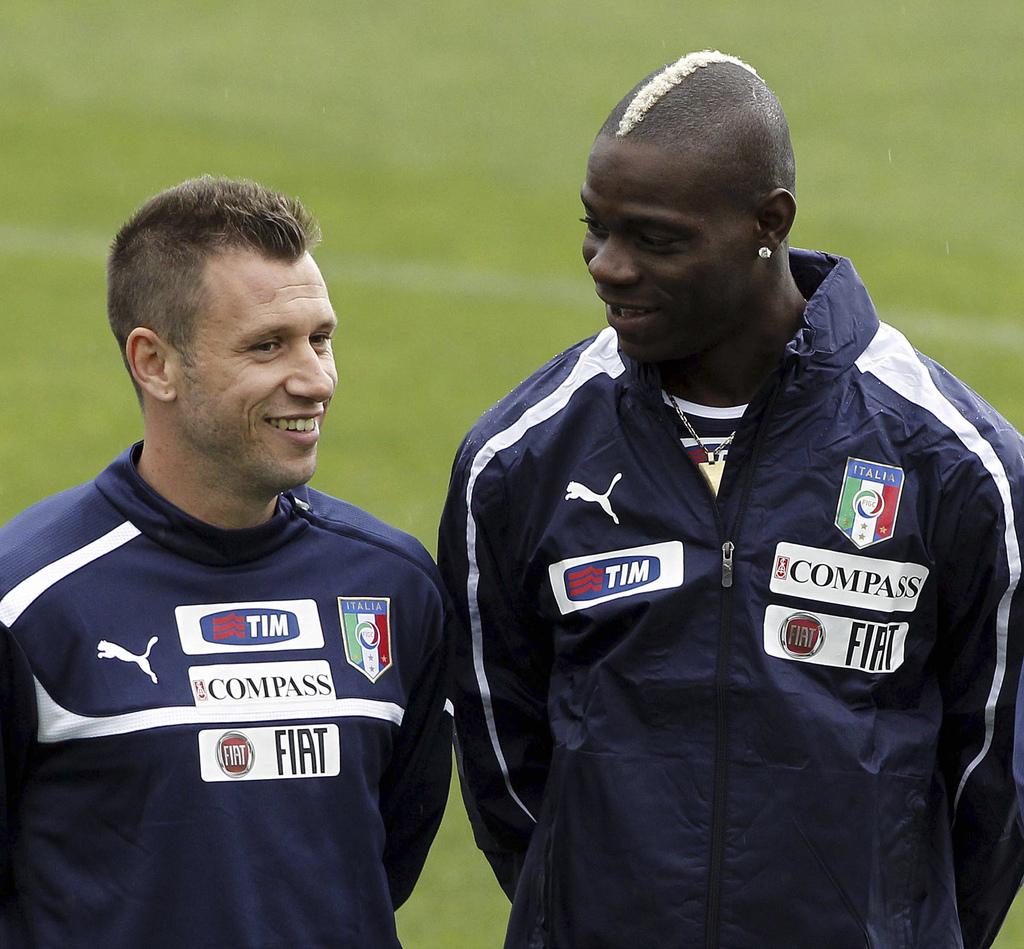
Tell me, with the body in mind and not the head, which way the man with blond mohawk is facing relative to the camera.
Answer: toward the camera

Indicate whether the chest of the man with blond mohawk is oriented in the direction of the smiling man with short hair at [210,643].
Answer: no
